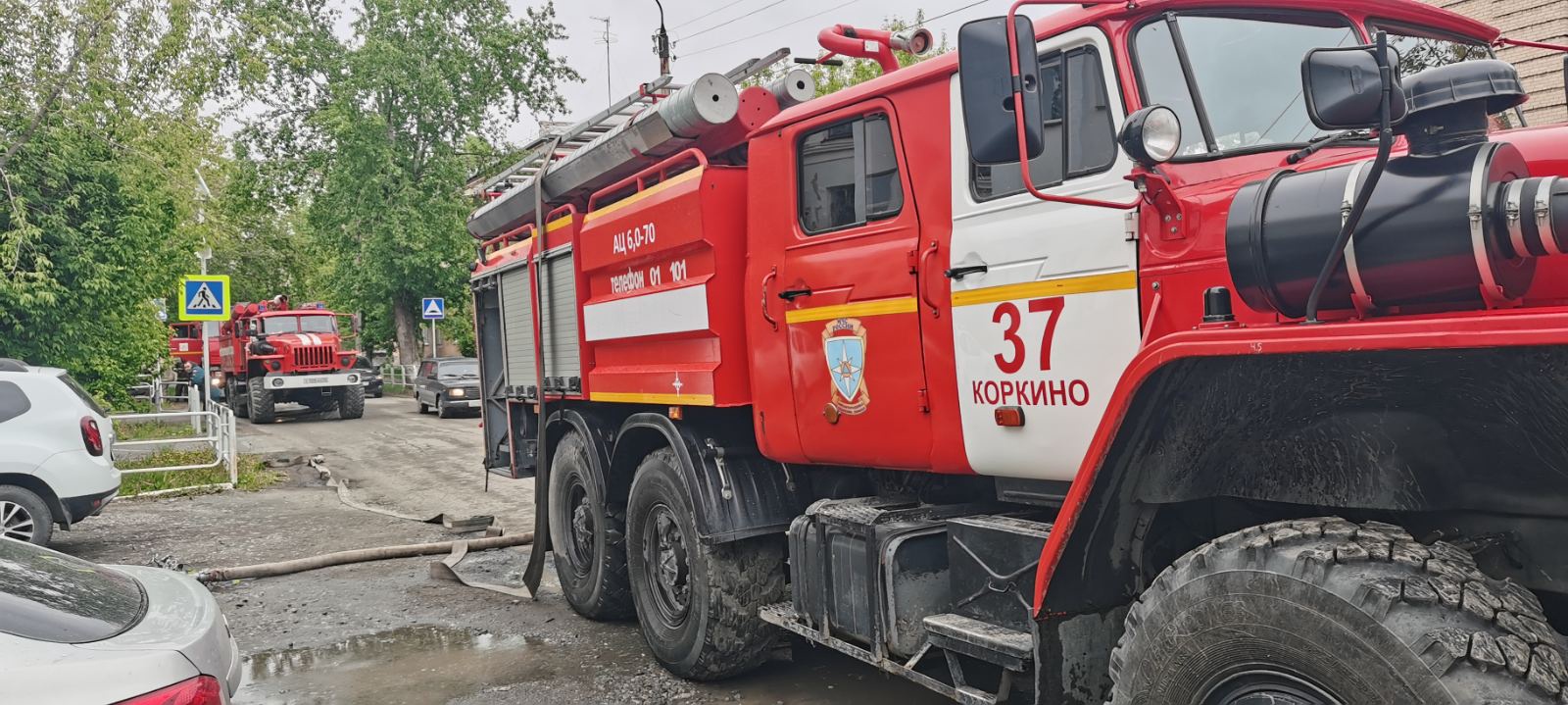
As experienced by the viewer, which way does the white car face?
facing to the left of the viewer

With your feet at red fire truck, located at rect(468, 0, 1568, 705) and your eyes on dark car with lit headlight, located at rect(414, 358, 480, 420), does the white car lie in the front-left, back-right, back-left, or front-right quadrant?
front-left

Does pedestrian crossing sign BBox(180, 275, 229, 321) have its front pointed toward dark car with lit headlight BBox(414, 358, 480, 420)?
no

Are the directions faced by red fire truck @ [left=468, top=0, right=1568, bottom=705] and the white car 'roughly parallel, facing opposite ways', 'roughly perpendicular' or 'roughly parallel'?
roughly perpendicular

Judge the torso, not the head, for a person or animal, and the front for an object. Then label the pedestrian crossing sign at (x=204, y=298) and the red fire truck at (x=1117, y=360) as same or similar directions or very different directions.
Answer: same or similar directions

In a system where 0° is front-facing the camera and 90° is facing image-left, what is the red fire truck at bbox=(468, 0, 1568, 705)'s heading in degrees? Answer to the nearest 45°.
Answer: approximately 315°

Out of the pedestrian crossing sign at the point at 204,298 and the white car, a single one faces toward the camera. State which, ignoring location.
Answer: the pedestrian crossing sign

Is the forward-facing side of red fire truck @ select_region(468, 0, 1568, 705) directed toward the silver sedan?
no

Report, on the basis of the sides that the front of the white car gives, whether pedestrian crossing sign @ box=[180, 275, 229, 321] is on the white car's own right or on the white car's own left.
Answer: on the white car's own right

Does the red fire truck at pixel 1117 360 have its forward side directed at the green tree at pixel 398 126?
no

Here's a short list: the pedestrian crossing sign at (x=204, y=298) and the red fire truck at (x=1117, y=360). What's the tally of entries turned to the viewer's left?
0

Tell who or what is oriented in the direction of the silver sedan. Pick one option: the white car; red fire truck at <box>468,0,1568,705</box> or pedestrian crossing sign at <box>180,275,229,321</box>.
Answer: the pedestrian crossing sign

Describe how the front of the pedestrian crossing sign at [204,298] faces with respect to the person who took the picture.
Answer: facing the viewer

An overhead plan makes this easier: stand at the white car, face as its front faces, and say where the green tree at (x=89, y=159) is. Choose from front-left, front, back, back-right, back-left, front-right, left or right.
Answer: right

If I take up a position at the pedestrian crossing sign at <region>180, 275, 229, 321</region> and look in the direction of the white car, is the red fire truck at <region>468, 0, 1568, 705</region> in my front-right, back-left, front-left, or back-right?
front-left

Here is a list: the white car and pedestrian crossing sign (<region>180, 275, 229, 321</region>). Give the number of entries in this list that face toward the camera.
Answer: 1

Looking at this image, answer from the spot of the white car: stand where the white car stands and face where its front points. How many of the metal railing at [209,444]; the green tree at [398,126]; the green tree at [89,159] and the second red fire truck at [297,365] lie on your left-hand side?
0

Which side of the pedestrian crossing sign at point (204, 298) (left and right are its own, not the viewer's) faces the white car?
front
